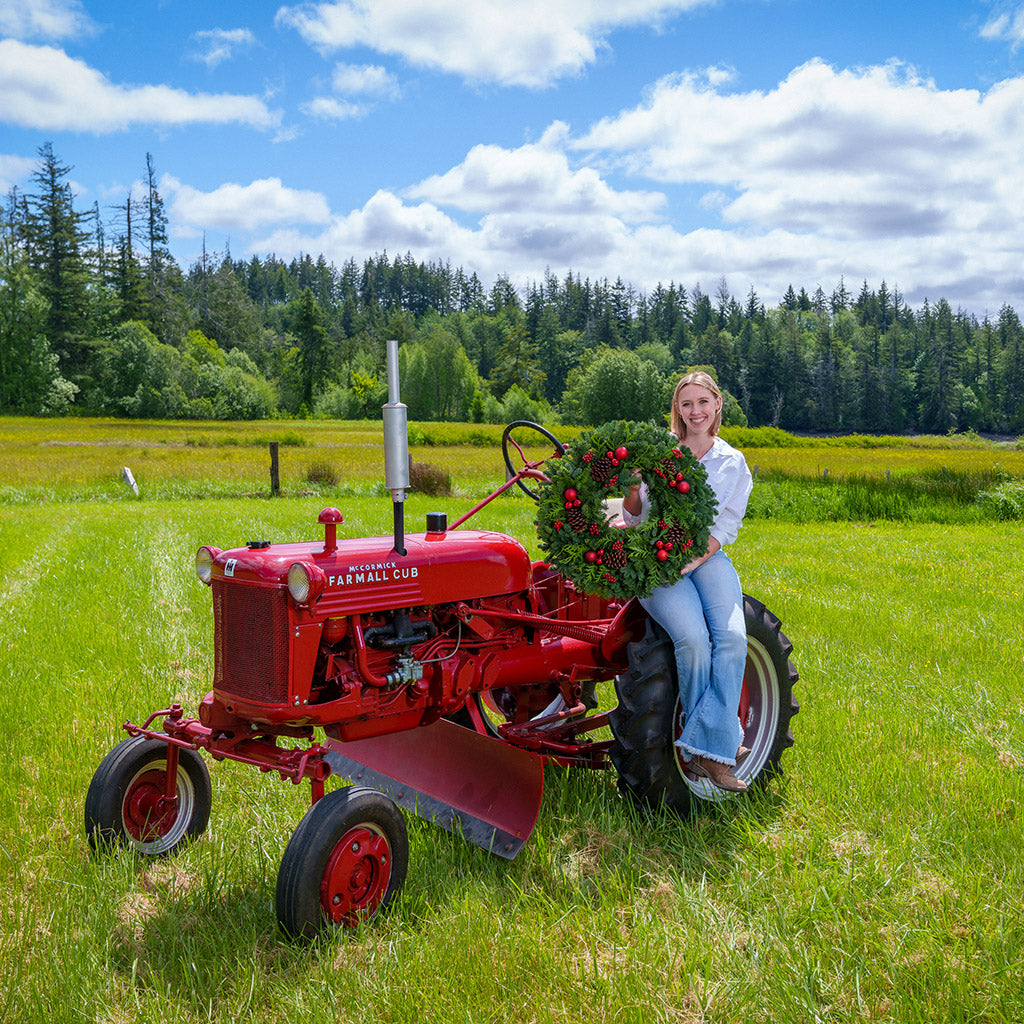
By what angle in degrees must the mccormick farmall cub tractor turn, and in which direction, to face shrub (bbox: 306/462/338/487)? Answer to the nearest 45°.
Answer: approximately 135° to its right

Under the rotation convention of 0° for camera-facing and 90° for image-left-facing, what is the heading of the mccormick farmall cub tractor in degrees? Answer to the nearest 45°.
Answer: approximately 45°

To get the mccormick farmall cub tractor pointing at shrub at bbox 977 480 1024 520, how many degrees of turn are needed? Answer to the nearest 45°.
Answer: approximately 180°

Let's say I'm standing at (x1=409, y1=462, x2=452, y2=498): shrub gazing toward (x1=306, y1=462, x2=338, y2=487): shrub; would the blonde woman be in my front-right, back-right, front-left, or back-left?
back-left

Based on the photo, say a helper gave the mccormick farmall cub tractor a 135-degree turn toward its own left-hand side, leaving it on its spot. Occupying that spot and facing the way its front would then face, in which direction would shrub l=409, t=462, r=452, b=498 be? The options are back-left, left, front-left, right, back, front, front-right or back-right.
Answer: left
